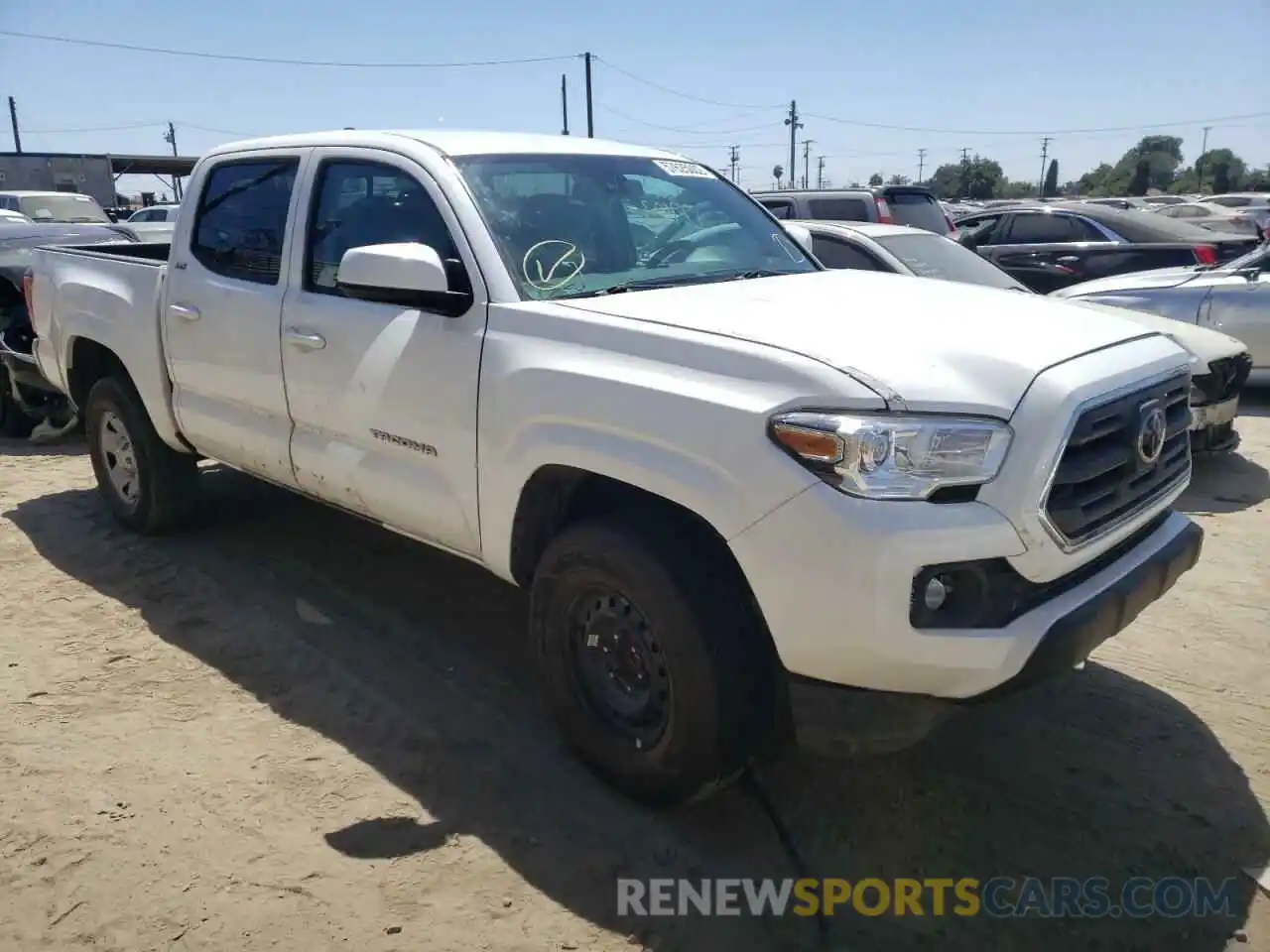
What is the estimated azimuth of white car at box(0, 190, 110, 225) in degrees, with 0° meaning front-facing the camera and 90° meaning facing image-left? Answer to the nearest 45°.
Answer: approximately 315°

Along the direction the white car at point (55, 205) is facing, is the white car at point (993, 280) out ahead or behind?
ahead

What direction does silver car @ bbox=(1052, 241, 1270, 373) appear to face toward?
to the viewer's left

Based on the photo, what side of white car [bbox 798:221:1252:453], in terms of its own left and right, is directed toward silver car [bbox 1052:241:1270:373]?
left

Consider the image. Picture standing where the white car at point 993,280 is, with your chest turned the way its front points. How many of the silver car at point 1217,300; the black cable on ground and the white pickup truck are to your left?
1

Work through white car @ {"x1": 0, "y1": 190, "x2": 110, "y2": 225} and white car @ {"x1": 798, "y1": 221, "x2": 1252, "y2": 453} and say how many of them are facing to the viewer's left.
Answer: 0

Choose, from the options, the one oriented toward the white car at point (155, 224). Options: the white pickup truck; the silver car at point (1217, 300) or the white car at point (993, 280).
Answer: the silver car

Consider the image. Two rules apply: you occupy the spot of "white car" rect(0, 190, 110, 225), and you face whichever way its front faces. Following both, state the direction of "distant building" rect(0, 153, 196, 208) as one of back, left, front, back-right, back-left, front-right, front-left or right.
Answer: back-left

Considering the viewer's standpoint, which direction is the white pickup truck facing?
facing the viewer and to the right of the viewer

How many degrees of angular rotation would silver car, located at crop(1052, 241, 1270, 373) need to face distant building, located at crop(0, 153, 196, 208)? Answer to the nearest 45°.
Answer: approximately 45° to its right

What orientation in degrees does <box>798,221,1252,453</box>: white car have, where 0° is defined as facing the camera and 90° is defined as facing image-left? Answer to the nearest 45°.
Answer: approximately 315°

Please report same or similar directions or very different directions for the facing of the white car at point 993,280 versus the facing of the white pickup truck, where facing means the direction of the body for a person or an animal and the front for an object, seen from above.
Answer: same or similar directions

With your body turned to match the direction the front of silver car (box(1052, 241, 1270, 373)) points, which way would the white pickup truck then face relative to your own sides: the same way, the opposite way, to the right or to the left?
the opposite way

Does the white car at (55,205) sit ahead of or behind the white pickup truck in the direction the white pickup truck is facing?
behind

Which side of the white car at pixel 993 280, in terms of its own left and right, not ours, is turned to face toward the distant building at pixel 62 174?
back

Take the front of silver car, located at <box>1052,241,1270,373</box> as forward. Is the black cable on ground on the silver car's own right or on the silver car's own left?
on the silver car's own left

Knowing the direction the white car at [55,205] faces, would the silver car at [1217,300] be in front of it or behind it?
in front
